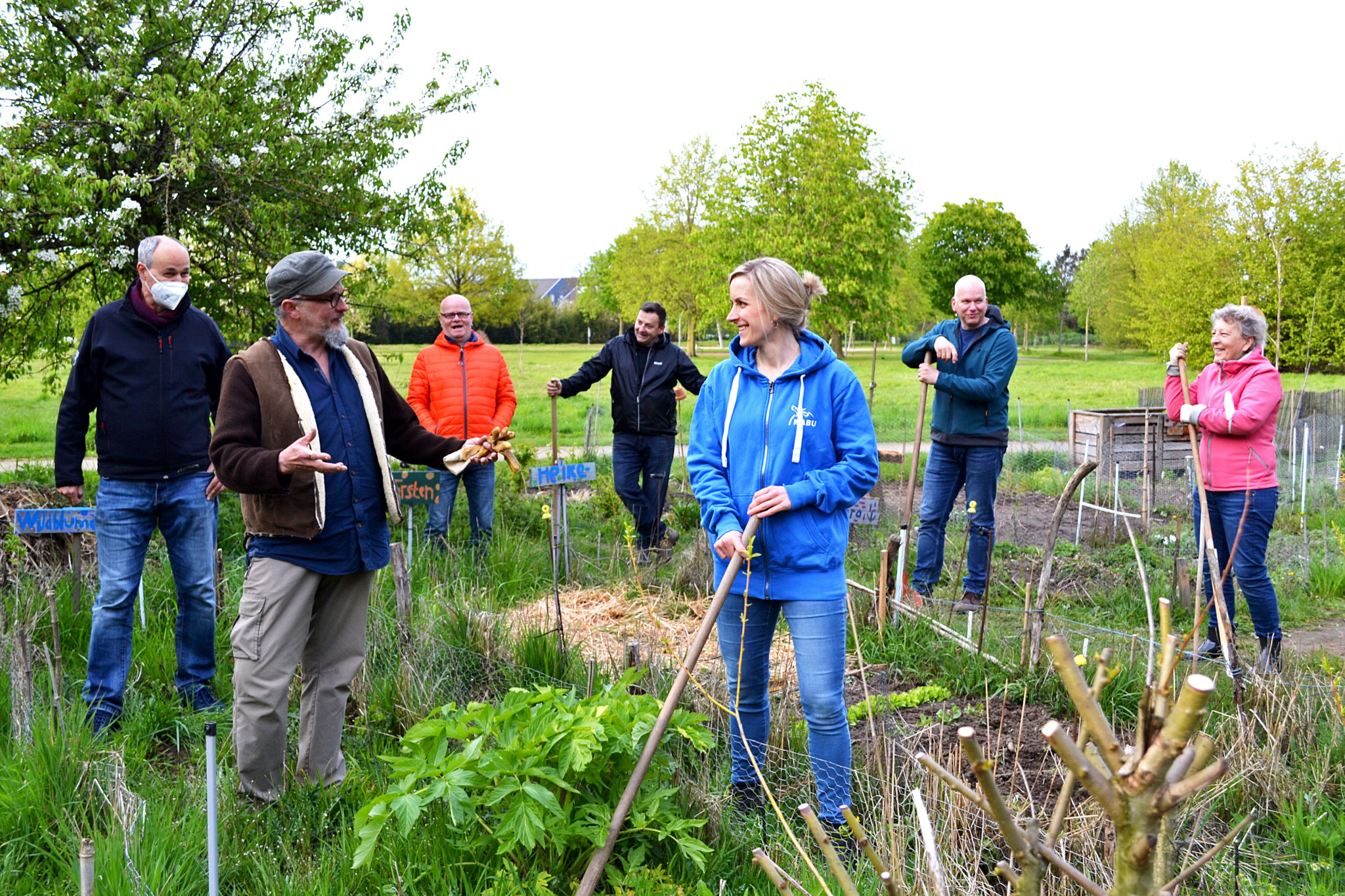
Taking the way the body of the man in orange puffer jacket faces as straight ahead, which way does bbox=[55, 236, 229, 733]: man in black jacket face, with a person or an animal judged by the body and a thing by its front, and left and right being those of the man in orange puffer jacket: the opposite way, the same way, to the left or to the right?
the same way

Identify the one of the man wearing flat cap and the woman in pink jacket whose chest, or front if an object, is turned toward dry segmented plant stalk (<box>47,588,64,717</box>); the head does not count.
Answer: the woman in pink jacket

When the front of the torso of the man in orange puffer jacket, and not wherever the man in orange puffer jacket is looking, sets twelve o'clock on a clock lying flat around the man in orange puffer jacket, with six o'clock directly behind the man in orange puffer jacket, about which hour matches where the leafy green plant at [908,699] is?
The leafy green plant is roughly at 11 o'clock from the man in orange puffer jacket.

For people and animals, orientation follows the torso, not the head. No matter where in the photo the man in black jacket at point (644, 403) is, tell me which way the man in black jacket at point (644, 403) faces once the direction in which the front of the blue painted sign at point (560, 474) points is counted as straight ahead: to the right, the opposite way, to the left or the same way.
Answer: the same way

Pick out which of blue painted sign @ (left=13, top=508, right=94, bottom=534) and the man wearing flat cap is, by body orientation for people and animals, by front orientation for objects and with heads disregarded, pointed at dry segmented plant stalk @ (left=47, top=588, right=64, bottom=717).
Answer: the blue painted sign

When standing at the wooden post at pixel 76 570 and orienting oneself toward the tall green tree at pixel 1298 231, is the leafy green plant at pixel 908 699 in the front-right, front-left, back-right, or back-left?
front-right

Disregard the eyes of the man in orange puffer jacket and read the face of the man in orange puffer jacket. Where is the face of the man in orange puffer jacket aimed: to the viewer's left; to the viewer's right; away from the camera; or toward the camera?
toward the camera

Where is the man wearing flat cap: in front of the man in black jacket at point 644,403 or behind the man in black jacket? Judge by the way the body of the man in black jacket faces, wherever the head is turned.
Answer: in front

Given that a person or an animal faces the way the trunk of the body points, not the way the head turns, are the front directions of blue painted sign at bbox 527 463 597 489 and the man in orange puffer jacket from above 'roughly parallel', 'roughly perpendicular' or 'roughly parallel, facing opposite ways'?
roughly parallel

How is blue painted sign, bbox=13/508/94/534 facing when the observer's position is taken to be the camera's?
facing the viewer

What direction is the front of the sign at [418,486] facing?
toward the camera

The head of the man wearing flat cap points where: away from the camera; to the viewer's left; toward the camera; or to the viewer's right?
to the viewer's right

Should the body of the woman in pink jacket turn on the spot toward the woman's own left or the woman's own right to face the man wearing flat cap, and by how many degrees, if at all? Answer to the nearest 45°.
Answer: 0° — they already face them

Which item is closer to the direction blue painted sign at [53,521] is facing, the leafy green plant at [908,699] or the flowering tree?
the leafy green plant

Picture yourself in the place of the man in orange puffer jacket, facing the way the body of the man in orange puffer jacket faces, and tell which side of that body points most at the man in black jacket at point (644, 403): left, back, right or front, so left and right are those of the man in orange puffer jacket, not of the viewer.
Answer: left

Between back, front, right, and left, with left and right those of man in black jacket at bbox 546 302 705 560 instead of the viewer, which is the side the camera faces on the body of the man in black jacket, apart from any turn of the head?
front

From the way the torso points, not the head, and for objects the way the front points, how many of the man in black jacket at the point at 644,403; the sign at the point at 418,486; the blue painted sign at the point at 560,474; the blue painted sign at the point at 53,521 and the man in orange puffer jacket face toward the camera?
5
